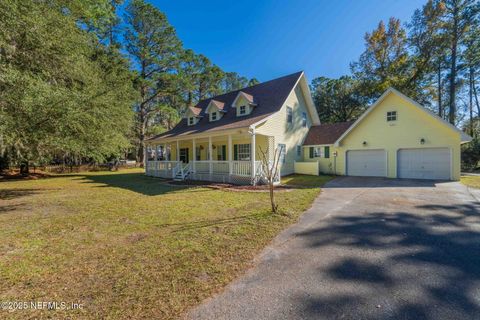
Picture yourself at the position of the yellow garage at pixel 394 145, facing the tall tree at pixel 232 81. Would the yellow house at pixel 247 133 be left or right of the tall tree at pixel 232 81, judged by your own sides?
left

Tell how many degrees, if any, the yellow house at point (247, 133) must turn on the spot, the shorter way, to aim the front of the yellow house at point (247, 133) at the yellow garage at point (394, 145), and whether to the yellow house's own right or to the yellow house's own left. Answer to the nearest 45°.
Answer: approximately 135° to the yellow house's own left

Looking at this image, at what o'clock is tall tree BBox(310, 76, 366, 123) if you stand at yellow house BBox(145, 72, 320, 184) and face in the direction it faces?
The tall tree is roughly at 6 o'clock from the yellow house.

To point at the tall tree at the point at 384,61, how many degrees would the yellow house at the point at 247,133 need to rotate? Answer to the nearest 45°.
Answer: approximately 180°

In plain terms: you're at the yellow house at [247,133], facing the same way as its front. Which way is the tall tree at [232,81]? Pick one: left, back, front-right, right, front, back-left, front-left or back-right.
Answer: back-right

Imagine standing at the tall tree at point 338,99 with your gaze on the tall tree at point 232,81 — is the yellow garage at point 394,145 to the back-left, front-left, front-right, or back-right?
back-left

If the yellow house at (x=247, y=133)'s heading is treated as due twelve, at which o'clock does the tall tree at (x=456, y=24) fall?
The tall tree is roughly at 7 o'clock from the yellow house.

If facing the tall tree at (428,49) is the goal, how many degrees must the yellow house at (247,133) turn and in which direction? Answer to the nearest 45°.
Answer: approximately 135° to its left

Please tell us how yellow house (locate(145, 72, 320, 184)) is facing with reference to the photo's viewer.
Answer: facing the viewer and to the left of the viewer

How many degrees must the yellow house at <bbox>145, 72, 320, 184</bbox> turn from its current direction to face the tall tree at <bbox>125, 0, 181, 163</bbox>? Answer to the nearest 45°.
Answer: approximately 90° to its right
